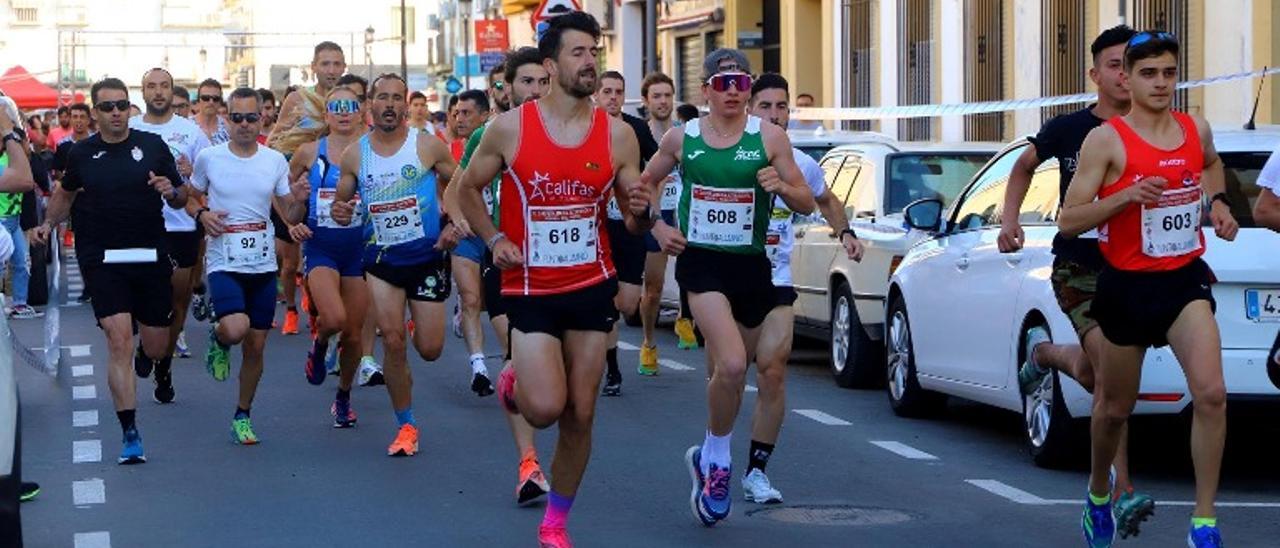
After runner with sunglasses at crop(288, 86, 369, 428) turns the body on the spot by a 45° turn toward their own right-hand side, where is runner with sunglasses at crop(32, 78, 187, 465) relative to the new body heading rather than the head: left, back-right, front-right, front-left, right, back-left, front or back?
front

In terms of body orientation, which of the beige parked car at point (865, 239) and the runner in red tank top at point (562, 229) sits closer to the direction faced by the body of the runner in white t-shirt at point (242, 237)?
the runner in red tank top

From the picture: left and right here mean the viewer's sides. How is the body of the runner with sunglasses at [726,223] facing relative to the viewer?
facing the viewer

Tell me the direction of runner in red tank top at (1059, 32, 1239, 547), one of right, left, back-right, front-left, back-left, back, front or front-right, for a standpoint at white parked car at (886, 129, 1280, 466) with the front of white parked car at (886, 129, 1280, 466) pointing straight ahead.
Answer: back-left

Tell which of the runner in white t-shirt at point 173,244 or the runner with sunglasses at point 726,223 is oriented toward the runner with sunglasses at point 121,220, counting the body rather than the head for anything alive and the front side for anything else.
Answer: the runner in white t-shirt

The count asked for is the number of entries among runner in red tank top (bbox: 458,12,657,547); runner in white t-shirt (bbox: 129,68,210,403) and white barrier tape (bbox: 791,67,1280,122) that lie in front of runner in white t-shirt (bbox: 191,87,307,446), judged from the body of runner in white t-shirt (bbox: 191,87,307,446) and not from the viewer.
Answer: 1

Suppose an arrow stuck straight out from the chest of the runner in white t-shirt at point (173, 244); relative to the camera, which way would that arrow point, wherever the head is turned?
toward the camera

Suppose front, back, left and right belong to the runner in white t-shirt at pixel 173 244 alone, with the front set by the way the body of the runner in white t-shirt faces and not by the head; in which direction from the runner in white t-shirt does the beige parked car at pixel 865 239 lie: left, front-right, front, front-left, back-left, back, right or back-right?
left

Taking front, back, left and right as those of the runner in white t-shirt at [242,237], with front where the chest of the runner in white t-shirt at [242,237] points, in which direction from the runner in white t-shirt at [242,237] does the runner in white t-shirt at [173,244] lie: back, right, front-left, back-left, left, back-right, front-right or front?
back

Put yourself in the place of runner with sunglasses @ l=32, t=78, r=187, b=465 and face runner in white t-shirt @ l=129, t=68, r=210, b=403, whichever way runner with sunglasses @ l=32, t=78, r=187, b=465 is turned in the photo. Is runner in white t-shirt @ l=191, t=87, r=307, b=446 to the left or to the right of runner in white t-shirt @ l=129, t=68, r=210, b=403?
right
